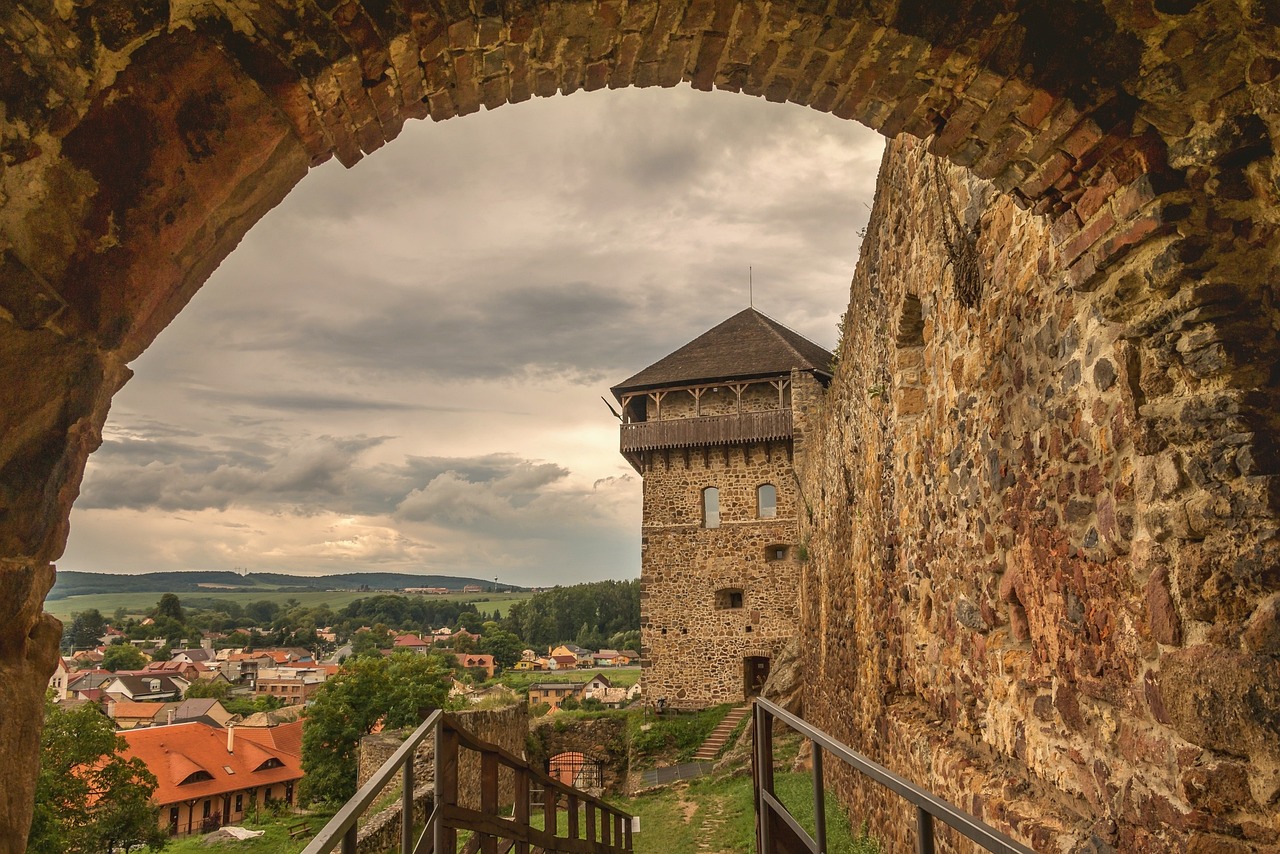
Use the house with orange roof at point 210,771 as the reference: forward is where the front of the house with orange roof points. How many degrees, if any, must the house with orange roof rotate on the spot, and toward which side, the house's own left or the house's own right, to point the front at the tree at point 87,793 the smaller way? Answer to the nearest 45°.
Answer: approximately 45° to the house's own right

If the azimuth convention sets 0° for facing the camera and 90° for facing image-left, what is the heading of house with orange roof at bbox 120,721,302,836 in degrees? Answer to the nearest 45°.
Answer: approximately 315°

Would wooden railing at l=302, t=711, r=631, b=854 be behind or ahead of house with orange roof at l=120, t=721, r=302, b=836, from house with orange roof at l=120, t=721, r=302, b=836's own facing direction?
ahead

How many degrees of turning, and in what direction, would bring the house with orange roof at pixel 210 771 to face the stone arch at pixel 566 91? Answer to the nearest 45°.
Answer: approximately 45° to its right
